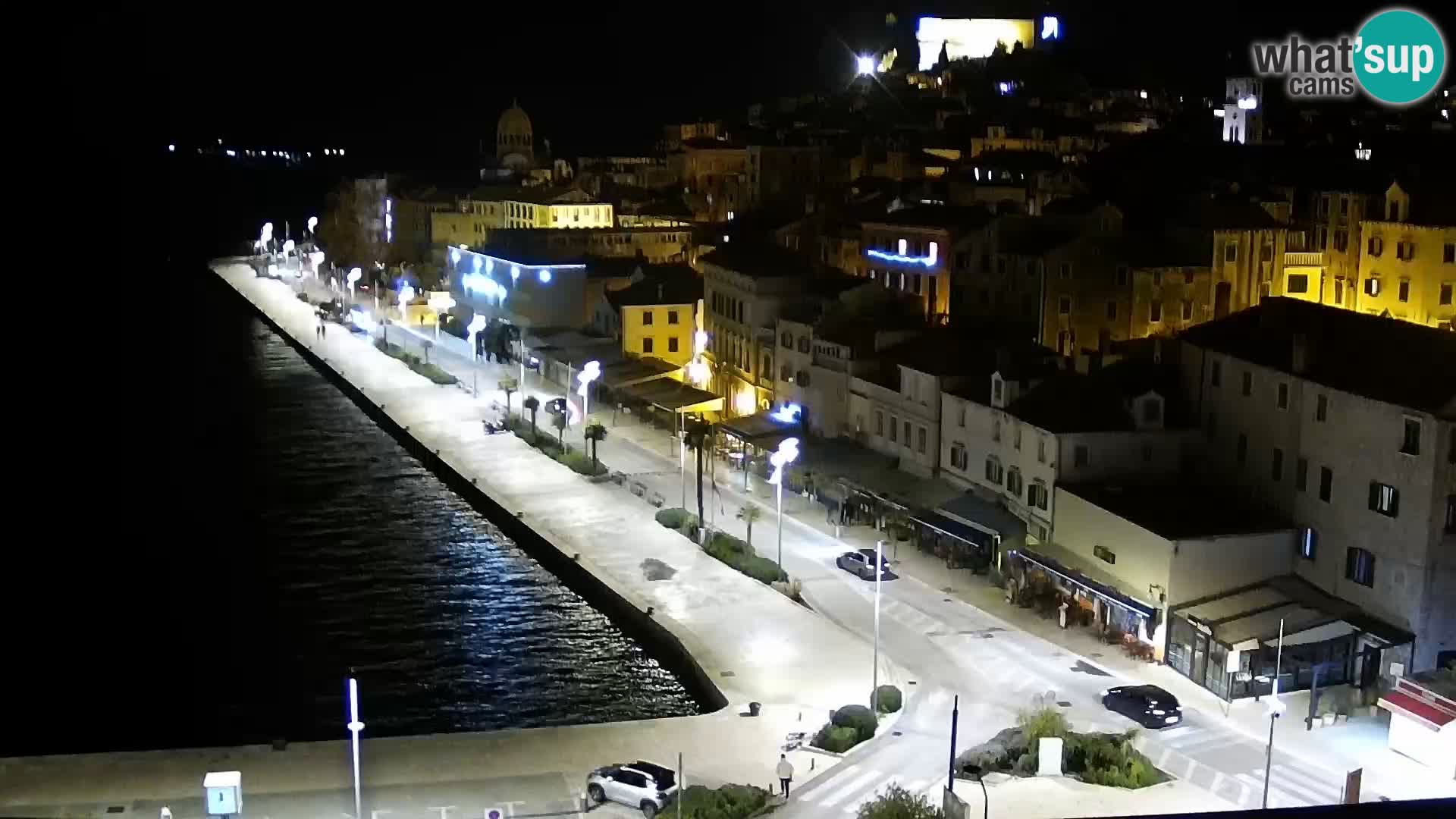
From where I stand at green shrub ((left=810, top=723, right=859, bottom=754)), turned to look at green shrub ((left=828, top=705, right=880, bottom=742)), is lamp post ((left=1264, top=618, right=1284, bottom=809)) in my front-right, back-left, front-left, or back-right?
front-right

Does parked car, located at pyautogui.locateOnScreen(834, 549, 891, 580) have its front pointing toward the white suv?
no

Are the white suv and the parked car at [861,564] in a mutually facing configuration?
no

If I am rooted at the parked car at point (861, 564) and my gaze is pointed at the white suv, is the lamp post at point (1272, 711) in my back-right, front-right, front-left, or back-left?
front-left

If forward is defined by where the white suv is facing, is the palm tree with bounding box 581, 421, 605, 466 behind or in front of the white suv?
in front

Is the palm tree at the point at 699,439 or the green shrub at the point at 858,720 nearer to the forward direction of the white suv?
the palm tree

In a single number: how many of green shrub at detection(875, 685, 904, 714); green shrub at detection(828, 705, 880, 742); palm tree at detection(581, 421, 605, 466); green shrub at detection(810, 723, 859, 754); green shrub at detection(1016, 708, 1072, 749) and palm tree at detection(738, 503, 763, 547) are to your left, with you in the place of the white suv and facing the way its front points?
0

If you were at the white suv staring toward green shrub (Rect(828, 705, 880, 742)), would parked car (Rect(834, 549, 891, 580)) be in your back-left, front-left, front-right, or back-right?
front-left

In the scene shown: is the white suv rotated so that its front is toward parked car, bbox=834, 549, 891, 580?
no
